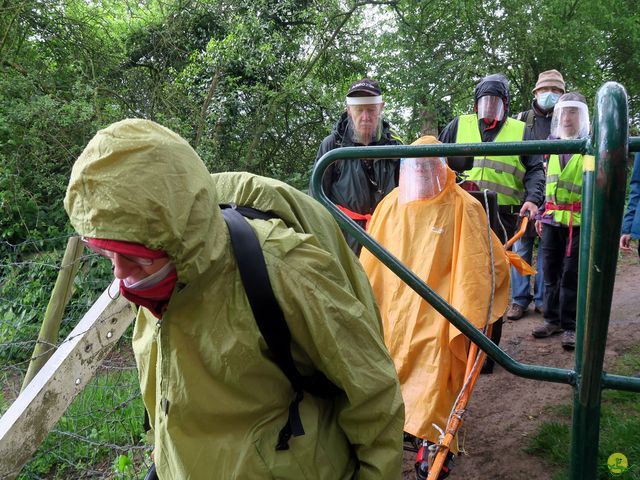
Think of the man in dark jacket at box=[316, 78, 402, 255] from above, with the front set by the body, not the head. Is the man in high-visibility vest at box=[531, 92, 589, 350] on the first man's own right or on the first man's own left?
on the first man's own left

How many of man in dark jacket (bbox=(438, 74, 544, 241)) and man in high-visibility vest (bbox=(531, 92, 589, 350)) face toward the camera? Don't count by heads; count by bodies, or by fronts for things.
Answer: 2

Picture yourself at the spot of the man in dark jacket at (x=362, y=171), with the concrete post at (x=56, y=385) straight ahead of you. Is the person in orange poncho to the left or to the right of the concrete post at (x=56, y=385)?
left

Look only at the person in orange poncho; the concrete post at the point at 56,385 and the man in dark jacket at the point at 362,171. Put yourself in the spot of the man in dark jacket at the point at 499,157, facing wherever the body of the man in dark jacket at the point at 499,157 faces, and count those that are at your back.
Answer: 0

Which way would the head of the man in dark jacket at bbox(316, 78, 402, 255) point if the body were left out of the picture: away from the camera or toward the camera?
toward the camera

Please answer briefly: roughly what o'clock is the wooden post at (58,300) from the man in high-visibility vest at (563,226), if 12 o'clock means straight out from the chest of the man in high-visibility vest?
The wooden post is roughly at 1 o'clock from the man in high-visibility vest.

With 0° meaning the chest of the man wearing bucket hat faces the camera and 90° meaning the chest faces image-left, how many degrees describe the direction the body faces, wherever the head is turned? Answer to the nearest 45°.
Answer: approximately 0°

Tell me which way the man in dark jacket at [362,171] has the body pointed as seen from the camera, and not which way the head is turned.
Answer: toward the camera

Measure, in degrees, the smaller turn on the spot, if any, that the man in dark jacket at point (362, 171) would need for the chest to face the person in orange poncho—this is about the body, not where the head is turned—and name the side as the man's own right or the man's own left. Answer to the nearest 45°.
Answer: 0° — they already face them

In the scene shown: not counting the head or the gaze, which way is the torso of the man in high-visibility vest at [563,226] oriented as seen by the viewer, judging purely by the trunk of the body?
toward the camera

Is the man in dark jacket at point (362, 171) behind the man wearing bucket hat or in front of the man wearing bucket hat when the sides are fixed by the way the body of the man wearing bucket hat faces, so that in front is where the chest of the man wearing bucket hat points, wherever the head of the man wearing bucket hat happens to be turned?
in front

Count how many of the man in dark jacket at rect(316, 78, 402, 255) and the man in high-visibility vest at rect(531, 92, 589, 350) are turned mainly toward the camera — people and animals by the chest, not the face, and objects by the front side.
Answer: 2

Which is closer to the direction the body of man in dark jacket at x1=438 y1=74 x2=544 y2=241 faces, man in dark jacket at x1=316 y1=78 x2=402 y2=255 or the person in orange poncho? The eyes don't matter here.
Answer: the person in orange poncho

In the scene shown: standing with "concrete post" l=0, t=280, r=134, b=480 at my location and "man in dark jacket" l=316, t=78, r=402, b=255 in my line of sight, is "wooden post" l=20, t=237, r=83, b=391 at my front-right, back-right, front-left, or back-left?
front-left

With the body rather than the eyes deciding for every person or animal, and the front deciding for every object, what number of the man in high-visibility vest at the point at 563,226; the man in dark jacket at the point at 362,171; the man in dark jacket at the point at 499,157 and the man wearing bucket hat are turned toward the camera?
4

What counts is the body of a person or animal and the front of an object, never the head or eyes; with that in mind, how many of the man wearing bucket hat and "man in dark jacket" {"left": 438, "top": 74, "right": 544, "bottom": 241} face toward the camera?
2

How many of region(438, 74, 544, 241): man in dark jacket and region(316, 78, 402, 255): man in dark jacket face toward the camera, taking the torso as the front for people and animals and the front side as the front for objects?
2

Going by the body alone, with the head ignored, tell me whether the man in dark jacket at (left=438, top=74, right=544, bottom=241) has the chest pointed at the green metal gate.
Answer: yes

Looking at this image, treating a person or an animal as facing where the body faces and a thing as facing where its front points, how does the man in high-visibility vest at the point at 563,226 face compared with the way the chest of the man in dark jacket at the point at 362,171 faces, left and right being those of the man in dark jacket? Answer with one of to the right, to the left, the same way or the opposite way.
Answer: the same way

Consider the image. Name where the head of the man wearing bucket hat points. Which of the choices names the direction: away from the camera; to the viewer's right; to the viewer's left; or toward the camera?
toward the camera

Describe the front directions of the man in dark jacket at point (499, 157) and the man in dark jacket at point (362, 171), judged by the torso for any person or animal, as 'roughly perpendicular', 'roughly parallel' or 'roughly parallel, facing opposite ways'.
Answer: roughly parallel
